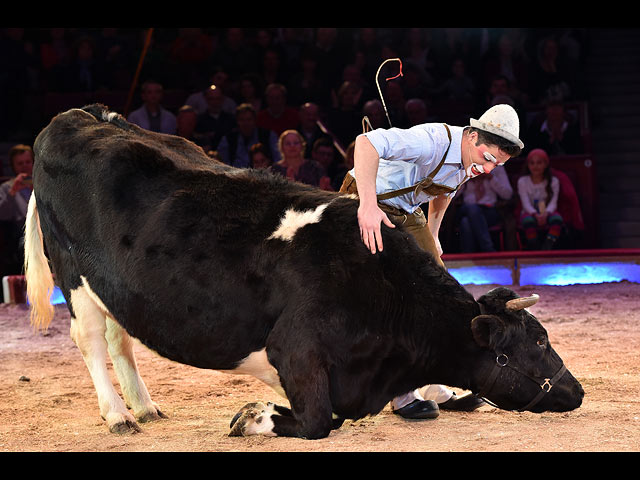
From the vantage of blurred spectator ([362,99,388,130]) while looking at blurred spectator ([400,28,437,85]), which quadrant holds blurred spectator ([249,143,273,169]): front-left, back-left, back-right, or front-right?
back-left

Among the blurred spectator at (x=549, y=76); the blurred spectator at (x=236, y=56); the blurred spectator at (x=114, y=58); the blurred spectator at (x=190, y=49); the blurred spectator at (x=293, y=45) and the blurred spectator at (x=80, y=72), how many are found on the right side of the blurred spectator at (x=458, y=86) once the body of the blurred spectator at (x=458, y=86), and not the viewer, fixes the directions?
5

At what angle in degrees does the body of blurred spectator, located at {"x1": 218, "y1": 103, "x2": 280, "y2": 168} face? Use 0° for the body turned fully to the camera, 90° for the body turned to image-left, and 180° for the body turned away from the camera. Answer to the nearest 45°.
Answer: approximately 0°

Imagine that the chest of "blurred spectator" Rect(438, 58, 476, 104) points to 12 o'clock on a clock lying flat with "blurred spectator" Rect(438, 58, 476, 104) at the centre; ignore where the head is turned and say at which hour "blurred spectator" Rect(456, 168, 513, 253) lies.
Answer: "blurred spectator" Rect(456, 168, 513, 253) is roughly at 12 o'clock from "blurred spectator" Rect(438, 58, 476, 104).

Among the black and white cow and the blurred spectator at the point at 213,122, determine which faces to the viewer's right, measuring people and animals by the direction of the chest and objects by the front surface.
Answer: the black and white cow

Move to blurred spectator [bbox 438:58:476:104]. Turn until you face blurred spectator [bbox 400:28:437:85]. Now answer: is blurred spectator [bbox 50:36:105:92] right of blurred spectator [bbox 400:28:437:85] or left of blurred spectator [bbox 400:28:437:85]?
left

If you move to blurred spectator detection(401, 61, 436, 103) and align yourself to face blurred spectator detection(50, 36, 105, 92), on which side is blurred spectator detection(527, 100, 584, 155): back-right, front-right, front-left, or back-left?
back-left

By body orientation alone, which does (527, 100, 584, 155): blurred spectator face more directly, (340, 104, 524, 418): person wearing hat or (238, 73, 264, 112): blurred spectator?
the person wearing hat

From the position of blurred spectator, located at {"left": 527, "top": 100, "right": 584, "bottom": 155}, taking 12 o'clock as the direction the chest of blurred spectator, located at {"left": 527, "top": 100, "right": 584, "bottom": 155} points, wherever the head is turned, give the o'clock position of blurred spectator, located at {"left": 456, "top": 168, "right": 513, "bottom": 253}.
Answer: blurred spectator, located at {"left": 456, "top": 168, "right": 513, "bottom": 253} is roughly at 1 o'clock from blurred spectator, located at {"left": 527, "top": 100, "right": 584, "bottom": 155}.

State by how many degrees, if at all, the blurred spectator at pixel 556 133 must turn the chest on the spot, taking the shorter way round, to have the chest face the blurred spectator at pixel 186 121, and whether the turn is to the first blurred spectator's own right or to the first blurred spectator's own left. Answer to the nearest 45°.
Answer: approximately 45° to the first blurred spectator's own right
